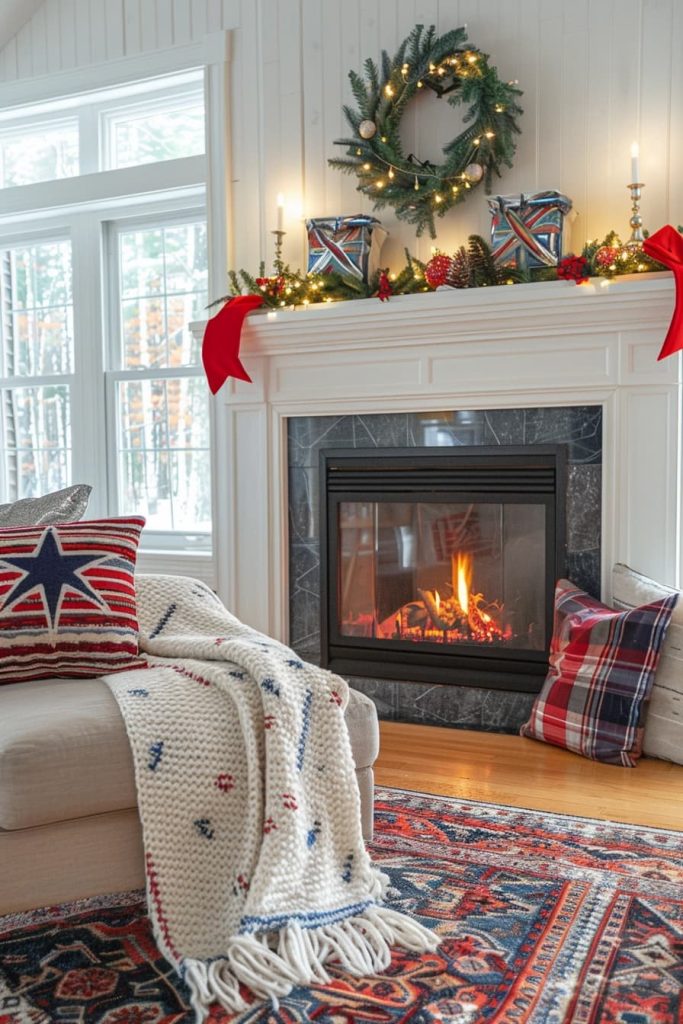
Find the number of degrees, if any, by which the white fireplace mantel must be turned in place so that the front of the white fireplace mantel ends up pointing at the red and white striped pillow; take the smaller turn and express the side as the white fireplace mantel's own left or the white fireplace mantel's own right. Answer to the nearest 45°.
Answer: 0° — it already faces it

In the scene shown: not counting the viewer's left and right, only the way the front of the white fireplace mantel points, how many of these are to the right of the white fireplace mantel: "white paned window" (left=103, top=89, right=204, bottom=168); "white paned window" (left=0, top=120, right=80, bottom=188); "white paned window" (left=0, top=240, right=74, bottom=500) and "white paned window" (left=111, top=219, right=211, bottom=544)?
4

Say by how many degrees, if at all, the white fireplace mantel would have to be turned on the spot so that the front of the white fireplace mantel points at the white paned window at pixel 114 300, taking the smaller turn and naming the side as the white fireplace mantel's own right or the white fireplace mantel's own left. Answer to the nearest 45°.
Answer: approximately 90° to the white fireplace mantel's own right
